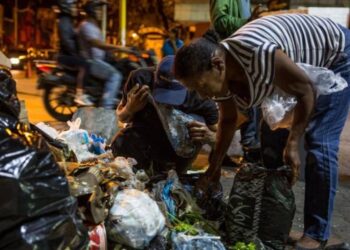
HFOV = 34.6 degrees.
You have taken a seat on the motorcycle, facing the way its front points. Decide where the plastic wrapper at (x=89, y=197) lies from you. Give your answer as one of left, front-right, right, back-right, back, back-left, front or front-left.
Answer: right

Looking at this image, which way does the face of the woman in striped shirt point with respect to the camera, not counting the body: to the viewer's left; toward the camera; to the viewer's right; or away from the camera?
to the viewer's left

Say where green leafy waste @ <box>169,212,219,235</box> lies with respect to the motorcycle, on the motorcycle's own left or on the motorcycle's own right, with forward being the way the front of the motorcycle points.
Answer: on the motorcycle's own right

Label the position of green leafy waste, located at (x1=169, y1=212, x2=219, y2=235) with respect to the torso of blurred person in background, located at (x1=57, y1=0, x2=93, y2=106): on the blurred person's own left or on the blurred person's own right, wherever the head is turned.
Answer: on the blurred person's own right

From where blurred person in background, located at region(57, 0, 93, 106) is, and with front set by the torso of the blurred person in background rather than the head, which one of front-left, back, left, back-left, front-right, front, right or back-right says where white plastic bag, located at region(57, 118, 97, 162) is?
right

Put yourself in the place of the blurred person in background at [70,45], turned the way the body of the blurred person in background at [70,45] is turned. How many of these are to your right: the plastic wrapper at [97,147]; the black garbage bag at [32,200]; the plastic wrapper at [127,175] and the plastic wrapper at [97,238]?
4
